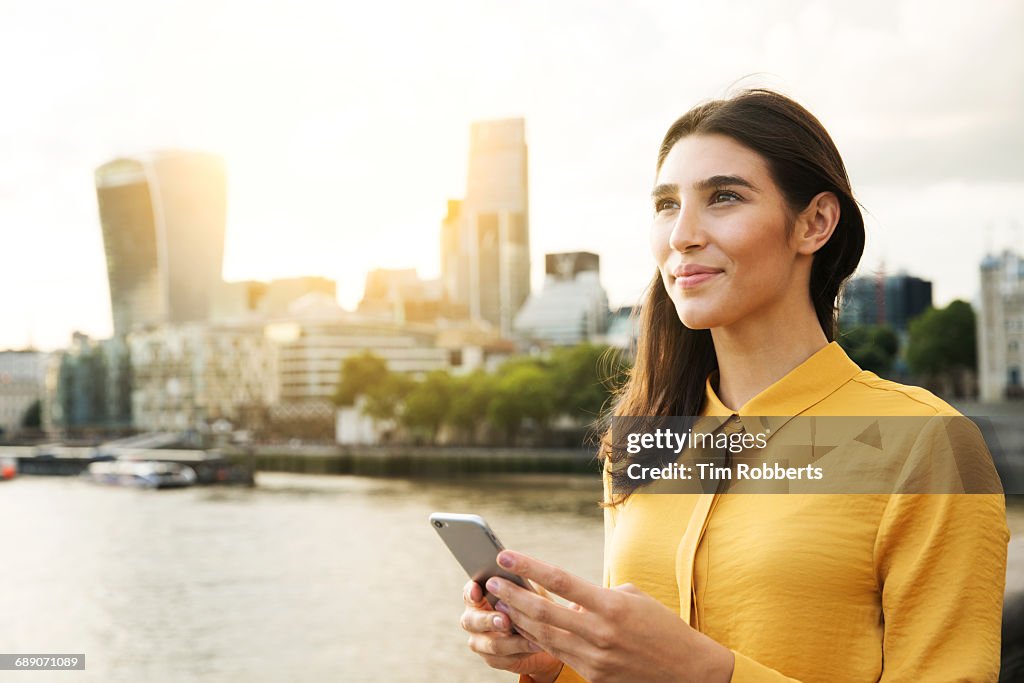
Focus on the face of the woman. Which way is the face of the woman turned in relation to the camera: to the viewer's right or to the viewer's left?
to the viewer's left

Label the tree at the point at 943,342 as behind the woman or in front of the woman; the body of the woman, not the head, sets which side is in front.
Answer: behind

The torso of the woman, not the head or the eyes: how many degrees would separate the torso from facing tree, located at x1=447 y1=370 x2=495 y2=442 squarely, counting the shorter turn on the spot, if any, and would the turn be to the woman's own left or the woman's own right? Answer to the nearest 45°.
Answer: approximately 135° to the woman's own right

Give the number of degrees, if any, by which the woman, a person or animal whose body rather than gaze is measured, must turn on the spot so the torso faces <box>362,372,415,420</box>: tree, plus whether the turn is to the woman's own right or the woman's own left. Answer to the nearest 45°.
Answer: approximately 135° to the woman's own right

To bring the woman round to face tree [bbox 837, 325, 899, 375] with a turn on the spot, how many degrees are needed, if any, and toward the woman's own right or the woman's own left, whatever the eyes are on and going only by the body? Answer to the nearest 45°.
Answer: approximately 135° to the woman's own right

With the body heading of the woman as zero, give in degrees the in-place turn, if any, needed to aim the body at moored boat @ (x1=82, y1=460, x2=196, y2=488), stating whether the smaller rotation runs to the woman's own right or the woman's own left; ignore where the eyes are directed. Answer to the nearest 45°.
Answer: approximately 90° to the woman's own right

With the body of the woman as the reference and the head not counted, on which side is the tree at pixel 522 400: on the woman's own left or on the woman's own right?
on the woman's own right

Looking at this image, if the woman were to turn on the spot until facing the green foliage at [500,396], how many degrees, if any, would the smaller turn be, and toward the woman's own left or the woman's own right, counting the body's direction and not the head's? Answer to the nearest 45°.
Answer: approximately 135° to the woman's own right
